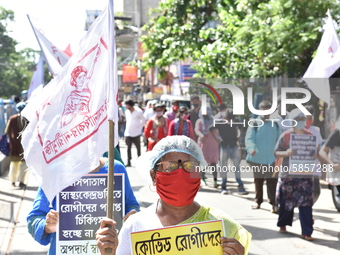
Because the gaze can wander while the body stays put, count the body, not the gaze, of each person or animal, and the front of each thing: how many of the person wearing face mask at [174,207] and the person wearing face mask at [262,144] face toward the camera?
2

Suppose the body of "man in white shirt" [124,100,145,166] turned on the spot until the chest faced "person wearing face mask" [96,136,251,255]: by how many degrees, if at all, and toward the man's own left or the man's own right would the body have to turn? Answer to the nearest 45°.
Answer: approximately 45° to the man's own left

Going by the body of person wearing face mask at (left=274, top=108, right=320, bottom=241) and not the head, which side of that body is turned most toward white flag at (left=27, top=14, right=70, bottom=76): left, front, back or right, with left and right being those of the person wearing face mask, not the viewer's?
right

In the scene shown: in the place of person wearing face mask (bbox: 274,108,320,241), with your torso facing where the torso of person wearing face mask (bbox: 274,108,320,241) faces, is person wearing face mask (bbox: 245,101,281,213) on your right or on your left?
on your right

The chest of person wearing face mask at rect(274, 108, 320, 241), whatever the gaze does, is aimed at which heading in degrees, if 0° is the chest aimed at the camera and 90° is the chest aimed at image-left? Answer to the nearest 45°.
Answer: approximately 315°

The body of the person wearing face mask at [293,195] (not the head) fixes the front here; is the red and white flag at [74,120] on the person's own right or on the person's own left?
on the person's own right

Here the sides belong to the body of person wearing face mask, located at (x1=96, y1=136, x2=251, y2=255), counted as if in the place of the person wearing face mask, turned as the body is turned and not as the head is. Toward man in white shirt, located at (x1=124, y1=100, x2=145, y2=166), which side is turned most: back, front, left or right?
back

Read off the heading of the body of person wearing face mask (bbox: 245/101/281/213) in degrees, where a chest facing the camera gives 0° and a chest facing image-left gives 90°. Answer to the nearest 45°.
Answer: approximately 0°

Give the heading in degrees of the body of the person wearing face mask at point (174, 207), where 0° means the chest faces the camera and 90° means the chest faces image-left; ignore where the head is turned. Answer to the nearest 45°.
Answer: approximately 0°
